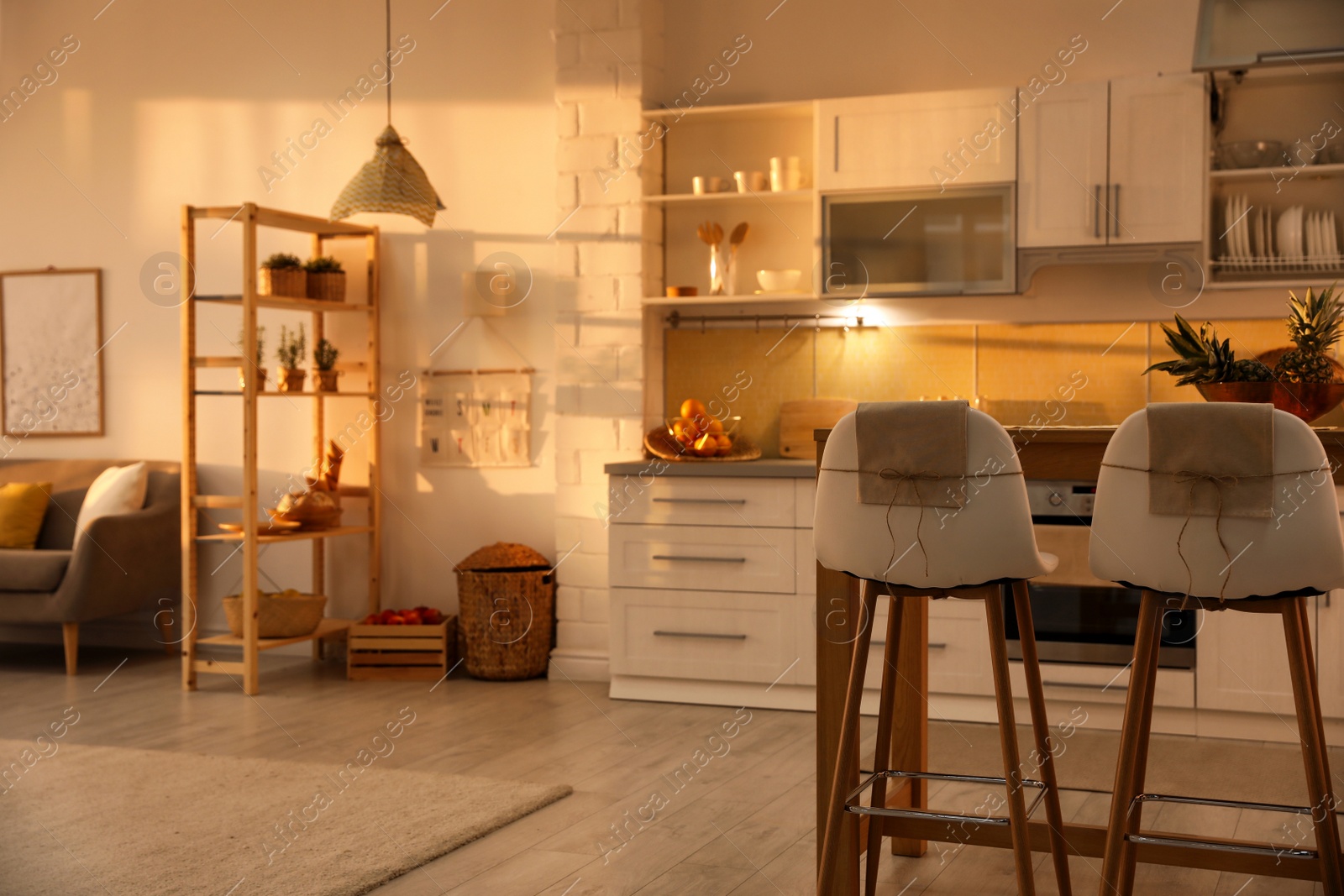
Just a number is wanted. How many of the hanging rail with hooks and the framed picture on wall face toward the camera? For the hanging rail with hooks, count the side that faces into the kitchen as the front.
2

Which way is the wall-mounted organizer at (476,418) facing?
toward the camera

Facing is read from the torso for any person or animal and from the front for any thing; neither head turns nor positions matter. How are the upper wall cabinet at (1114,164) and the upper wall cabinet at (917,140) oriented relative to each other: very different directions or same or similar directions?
same or similar directions

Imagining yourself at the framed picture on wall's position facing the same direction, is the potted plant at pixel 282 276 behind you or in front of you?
in front

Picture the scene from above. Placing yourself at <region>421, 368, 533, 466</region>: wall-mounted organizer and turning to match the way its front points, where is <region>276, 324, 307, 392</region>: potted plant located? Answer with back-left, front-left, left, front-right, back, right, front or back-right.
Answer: right

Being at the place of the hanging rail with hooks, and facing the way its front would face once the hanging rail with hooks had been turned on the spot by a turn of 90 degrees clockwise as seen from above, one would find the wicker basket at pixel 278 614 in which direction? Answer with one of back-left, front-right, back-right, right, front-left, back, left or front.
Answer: front

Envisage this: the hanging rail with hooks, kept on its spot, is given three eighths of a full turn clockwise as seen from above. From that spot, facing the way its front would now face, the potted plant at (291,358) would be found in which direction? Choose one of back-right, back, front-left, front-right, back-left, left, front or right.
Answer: front-left

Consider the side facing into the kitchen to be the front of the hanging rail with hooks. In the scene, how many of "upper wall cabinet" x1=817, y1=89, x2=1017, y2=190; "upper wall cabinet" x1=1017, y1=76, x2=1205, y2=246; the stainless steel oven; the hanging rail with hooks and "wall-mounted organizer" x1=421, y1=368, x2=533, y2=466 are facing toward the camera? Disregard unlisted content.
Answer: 5

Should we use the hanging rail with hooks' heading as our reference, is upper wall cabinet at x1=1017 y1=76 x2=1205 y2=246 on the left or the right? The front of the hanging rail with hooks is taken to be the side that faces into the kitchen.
on its left

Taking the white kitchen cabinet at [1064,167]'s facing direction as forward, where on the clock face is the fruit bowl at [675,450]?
The fruit bowl is roughly at 3 o'clock from the white kitchen cabinet.

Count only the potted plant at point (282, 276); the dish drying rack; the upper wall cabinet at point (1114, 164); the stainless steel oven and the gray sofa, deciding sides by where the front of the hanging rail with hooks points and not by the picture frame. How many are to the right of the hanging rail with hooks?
2

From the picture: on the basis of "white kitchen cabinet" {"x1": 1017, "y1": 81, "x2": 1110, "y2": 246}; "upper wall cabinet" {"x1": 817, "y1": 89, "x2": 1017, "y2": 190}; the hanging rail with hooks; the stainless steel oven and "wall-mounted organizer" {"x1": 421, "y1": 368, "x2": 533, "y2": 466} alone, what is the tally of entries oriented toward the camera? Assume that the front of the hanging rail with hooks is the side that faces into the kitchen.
5

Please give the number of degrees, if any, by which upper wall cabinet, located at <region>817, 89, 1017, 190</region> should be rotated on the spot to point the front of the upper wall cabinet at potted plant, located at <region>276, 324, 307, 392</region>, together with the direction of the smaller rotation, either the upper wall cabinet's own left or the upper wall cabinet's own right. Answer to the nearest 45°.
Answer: approximately 90° to the upper wall cabinet's own right

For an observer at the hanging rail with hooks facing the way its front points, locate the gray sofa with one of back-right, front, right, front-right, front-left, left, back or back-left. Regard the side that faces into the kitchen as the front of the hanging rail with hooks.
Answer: right

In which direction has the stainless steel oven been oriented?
toward the camera

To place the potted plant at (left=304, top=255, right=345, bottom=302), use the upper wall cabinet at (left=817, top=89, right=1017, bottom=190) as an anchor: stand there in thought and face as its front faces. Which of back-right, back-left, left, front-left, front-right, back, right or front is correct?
right
